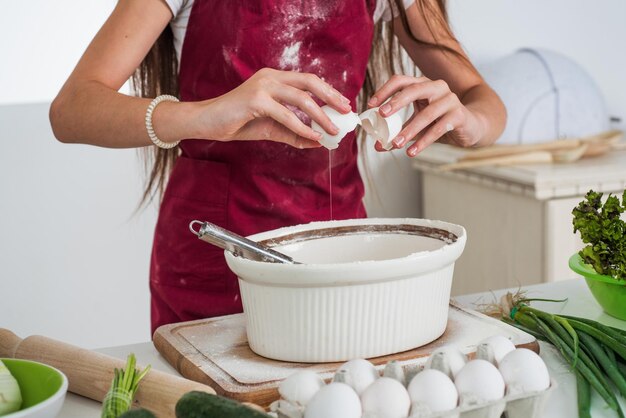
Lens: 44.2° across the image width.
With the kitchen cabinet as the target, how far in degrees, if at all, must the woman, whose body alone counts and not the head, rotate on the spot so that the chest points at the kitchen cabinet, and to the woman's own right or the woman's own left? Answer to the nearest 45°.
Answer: approximately 135° to the woman's own left

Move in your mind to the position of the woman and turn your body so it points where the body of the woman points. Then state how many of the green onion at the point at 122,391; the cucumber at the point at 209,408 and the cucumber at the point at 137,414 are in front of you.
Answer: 3

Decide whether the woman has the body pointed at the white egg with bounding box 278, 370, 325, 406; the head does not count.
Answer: yes

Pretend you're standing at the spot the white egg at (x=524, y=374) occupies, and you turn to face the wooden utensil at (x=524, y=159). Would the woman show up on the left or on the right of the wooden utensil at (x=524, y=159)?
left

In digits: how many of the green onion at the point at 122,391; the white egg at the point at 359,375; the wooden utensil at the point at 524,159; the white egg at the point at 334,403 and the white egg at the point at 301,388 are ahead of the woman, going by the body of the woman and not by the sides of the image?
4

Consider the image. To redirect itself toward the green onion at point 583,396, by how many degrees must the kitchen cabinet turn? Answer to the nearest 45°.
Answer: approximately 45° to its right

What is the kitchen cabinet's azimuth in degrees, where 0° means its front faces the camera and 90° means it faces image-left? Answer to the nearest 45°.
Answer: approximately 315°

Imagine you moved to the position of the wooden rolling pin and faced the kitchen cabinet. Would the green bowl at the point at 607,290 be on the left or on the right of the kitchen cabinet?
right

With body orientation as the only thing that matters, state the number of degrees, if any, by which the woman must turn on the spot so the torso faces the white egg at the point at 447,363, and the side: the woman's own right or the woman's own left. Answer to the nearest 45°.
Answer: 0° — they already face it
